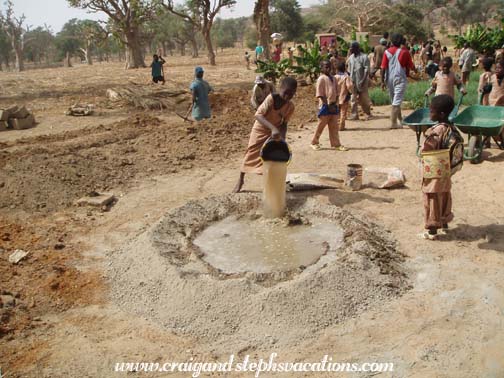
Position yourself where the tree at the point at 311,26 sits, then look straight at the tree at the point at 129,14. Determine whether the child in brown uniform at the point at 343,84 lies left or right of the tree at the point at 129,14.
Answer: left

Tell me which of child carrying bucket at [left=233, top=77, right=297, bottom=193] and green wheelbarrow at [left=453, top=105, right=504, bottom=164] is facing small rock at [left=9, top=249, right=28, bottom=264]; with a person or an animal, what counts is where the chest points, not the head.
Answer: the green wheelbarrow

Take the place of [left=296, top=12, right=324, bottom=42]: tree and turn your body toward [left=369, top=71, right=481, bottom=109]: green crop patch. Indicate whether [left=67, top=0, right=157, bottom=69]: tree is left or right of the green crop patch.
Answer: right

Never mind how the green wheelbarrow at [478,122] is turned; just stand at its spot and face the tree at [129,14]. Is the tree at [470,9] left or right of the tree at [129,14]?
right

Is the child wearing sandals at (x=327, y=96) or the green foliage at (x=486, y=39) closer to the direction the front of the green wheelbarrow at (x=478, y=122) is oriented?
the child wearing sandals

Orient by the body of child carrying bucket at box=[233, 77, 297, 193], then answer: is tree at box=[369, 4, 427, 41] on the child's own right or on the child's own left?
on the child's own left

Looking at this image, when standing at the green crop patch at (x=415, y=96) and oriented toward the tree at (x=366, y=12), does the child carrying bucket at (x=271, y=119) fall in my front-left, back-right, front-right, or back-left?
back-left

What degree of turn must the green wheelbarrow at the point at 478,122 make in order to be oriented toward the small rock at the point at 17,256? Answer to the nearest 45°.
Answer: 0° — it already faces it

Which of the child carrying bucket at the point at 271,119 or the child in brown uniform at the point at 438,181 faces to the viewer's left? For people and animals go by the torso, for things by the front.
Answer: the child in brown uniform

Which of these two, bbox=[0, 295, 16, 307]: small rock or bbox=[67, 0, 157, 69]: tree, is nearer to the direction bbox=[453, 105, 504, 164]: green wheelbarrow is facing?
the small rock

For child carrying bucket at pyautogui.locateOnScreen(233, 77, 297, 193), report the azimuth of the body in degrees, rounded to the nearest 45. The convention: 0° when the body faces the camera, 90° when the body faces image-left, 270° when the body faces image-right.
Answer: approximately 315°

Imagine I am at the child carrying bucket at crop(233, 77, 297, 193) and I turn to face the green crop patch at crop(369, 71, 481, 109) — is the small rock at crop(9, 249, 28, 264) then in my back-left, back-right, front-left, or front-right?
back-left

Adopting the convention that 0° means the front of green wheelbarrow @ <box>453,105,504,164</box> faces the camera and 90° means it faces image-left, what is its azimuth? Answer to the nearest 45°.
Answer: approximately 45°
